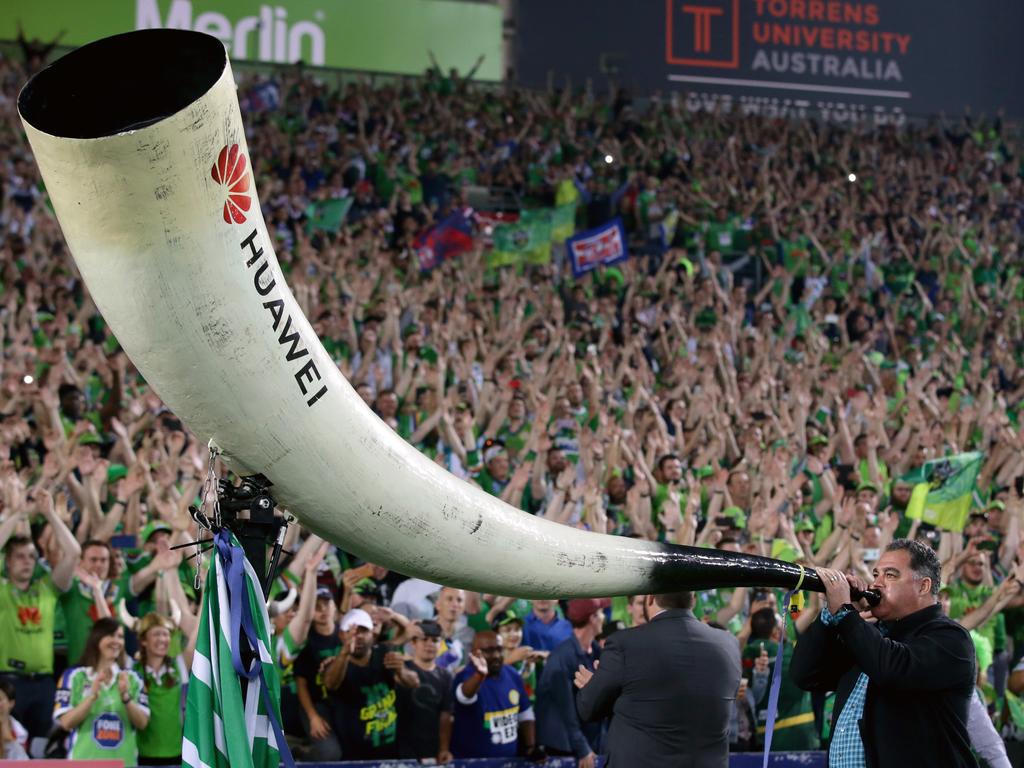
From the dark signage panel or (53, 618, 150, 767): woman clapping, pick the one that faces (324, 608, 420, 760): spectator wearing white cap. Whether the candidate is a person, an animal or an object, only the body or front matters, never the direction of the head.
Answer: the dark signage panel

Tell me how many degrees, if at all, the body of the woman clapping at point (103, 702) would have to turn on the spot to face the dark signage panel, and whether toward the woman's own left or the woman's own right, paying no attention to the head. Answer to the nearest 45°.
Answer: approximately 135° to the woman's own left

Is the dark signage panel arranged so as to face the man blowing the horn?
yes

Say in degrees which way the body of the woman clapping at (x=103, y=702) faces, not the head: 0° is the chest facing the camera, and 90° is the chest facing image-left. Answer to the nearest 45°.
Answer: approximately 0°

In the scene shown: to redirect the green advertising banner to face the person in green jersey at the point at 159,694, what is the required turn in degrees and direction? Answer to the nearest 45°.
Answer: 0° — it already faces them

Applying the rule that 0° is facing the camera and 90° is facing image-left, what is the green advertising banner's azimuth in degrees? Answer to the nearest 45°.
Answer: approximately 0°

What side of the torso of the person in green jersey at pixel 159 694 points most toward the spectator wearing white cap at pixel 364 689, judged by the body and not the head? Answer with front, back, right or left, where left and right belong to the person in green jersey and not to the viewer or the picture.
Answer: left

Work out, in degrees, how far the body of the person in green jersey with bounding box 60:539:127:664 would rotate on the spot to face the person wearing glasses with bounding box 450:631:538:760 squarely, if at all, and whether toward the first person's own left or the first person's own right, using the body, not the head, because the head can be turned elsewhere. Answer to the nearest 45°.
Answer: approximately 90° to the first person's own left

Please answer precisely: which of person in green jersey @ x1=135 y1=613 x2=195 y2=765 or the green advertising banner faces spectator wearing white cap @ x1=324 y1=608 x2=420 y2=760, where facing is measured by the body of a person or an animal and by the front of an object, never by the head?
the green advertising banner
